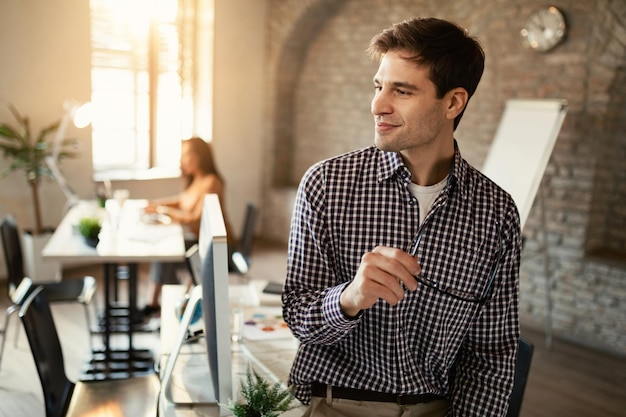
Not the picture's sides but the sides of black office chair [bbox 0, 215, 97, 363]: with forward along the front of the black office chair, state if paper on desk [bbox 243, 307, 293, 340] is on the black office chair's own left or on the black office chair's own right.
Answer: on the black office chair's own right

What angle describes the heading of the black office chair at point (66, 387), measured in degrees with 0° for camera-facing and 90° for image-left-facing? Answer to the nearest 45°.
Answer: approximately 270°

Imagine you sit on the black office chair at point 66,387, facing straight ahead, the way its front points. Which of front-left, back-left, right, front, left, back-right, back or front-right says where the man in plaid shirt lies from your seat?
front-right

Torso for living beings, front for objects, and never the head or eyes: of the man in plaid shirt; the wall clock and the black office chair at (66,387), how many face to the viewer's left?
0

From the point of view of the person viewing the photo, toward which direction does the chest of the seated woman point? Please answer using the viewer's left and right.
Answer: facing to the left of the viewer

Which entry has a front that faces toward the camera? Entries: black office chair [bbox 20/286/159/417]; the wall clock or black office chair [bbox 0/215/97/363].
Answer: the wall clock

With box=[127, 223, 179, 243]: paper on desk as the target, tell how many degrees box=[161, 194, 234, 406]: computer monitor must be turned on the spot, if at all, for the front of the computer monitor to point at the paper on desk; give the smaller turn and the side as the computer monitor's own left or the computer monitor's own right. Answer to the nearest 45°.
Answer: approximately 90° to the computer monitor's own left

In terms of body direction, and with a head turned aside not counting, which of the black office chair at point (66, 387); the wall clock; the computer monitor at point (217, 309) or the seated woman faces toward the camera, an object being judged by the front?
the wall clock

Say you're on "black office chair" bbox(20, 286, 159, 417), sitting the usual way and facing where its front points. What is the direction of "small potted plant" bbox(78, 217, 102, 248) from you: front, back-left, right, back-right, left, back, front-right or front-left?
left

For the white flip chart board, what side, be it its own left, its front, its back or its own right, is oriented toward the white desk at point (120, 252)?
front

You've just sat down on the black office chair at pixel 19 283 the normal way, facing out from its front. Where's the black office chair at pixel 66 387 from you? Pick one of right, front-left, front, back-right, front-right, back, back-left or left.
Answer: right

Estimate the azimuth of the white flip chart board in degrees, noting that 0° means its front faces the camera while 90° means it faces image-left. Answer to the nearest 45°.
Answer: approximately 45°

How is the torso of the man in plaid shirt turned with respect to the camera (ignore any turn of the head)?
toward the camera

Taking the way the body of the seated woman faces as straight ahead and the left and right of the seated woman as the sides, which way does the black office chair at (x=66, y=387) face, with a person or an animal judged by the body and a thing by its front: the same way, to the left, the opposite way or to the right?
the opposite way
